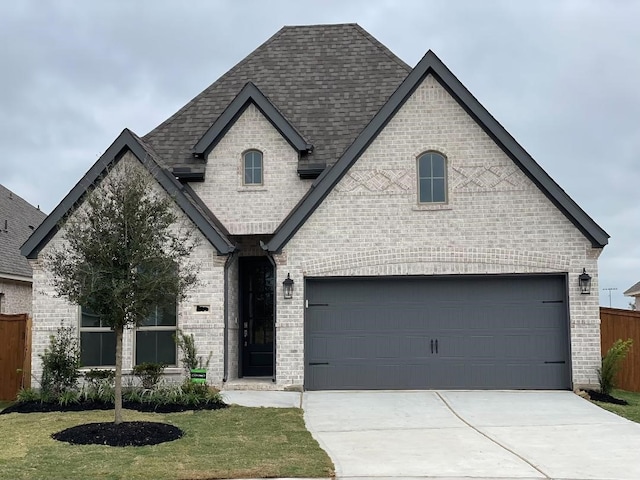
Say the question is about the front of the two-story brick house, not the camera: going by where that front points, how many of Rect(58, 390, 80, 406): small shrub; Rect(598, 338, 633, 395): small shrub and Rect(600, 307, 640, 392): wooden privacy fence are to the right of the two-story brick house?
1

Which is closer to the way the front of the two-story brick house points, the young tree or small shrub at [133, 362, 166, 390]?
the young tree

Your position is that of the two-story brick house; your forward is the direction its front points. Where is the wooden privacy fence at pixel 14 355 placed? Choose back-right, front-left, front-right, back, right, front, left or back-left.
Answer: right

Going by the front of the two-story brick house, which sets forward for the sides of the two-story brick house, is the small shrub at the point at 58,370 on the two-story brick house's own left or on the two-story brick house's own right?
on the two-story brick house's own right

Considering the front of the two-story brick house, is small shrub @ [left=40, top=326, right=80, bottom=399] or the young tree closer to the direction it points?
the young tree

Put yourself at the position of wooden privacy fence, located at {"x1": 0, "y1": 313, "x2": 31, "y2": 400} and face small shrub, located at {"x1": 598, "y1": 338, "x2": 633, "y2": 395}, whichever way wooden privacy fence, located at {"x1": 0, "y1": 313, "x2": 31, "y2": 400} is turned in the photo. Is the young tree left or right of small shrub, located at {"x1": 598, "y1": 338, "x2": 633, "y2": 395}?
right

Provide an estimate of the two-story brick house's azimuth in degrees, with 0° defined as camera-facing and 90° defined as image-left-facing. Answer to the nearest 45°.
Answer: approximately 0°

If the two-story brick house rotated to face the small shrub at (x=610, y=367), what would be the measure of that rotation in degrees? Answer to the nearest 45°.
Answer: approximately 90° to its left

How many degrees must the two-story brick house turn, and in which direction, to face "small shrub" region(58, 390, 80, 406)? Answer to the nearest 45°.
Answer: approximately 90° to its right

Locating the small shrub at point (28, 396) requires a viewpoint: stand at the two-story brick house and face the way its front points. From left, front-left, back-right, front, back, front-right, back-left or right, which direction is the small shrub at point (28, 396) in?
right

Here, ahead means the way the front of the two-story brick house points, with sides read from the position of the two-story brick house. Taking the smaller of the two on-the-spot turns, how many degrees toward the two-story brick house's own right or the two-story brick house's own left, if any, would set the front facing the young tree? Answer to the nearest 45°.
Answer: approximately 45° to the two-story brick house's own right

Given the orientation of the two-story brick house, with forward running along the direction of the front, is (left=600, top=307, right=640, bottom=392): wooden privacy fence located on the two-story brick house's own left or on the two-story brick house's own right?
on the two-story brick house's own left
